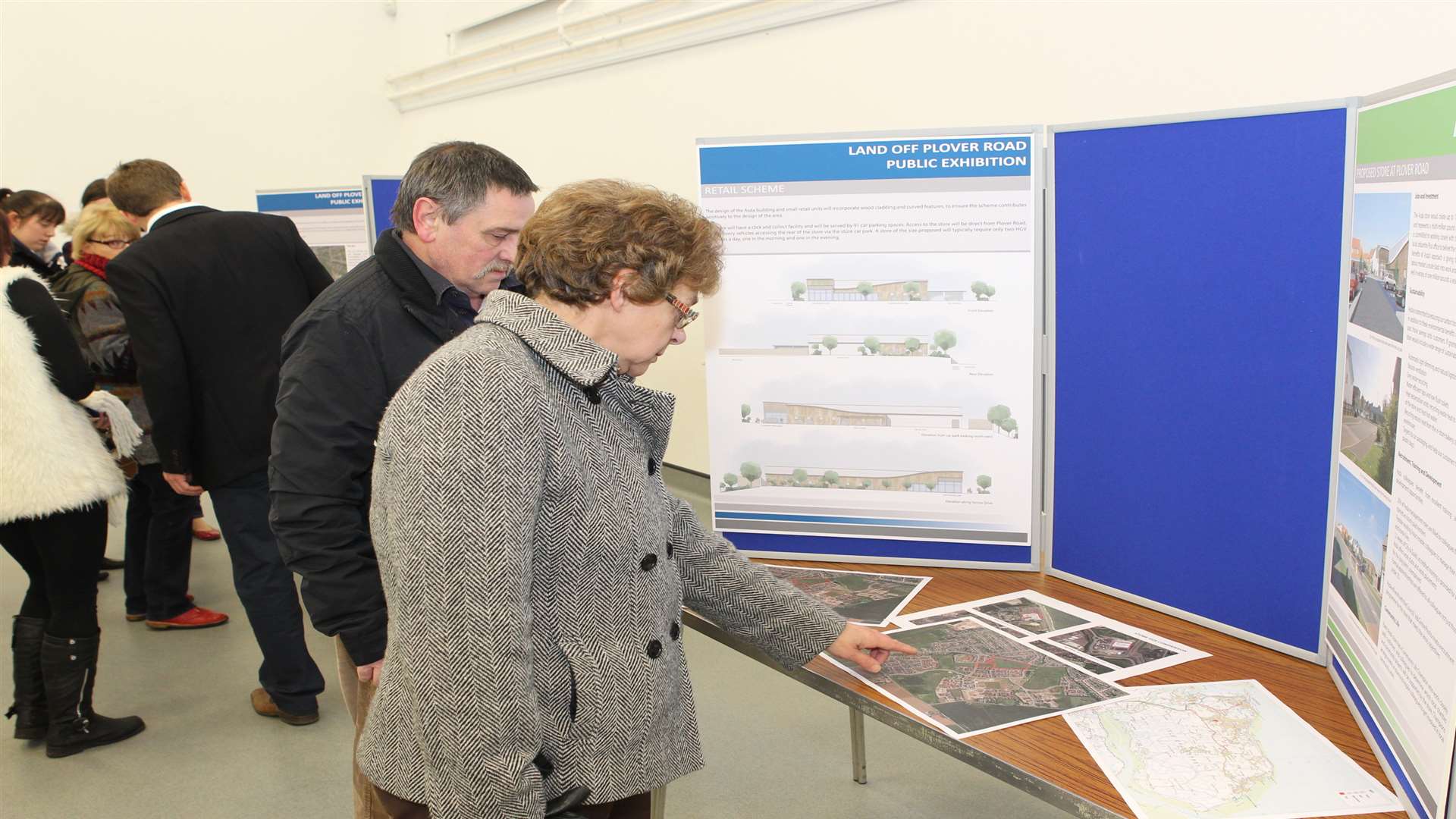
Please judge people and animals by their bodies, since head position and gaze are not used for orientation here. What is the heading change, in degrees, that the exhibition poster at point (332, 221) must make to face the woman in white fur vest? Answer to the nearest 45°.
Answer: approximately 45° to its right

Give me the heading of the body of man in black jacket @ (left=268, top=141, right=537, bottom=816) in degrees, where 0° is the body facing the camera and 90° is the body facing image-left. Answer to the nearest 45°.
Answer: approximately 270°

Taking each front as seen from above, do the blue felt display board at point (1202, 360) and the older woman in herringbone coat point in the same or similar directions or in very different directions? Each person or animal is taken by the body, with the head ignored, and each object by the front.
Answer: very different directions

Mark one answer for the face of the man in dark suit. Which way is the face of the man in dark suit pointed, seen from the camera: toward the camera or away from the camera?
away from the camera

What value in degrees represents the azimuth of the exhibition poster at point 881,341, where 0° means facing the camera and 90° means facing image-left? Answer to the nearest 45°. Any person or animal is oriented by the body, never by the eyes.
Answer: approximately 0°

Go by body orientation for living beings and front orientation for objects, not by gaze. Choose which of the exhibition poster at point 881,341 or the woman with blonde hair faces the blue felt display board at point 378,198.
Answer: the woman with blonde hair

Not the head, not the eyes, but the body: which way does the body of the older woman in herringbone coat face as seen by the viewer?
to the viewer's right

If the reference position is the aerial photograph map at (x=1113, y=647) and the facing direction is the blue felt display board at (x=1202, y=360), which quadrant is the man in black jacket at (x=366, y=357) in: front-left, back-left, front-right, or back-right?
back-left

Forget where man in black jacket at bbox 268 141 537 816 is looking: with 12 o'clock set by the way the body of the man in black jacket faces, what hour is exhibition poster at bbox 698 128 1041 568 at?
The exhibition poster is roughly at 12 o'clock from the man in black jacket.
